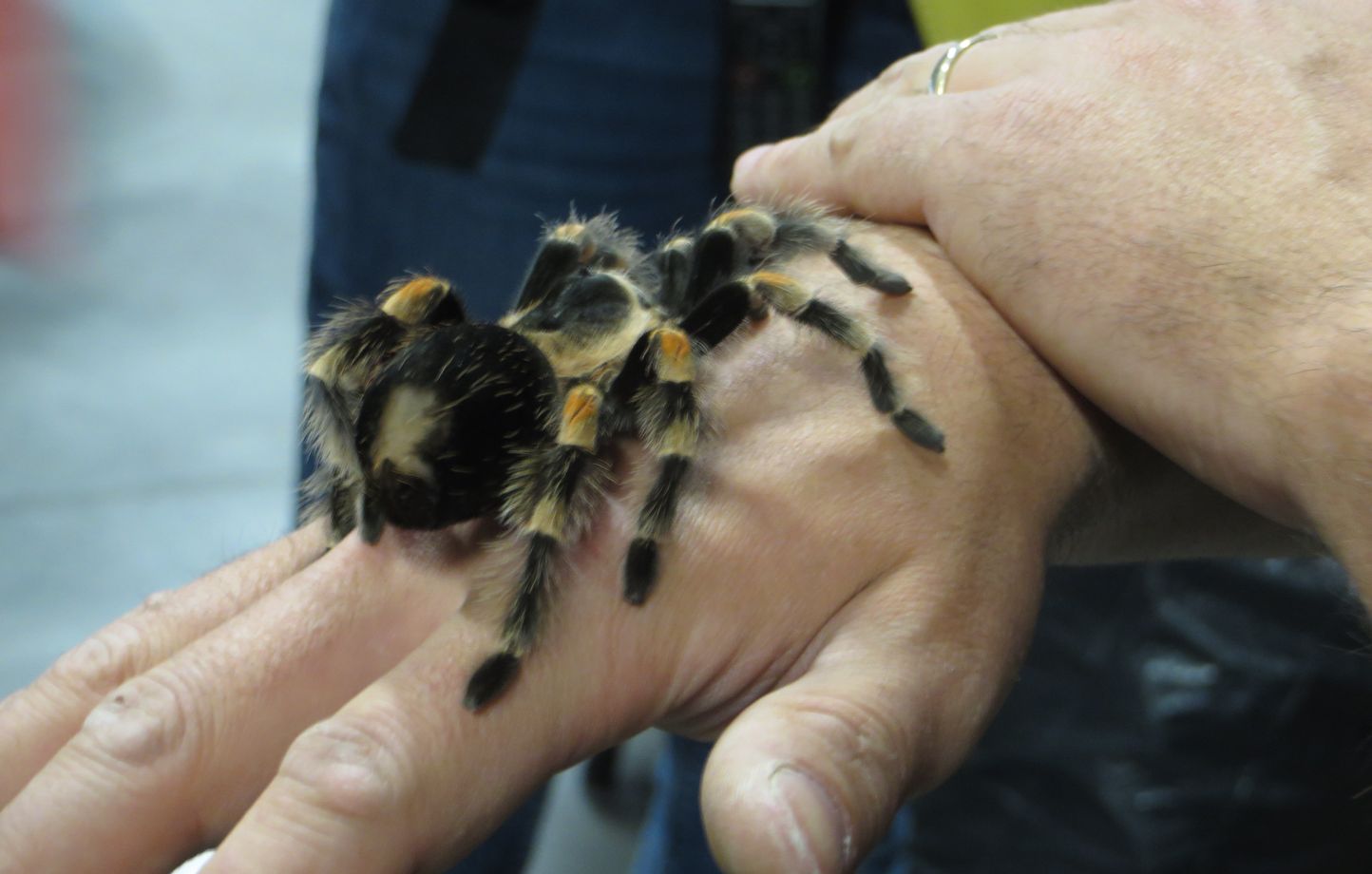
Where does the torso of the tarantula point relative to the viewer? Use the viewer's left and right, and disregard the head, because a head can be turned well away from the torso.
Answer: facing away from the viewer and to the right of the viewer
